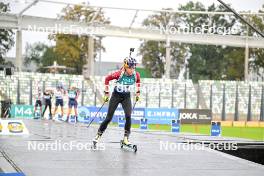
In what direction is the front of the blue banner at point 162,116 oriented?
toward the camera

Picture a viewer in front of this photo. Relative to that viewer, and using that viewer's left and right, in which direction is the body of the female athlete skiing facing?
facing the viewer and to the right of the viewer

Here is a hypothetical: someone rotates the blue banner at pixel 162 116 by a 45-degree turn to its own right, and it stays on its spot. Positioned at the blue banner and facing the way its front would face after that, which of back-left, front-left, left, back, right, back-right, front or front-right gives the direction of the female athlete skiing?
front-left
